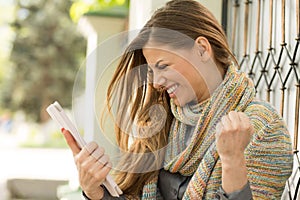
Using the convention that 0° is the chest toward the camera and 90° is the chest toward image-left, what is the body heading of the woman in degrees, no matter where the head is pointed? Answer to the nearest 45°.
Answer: approximately 45°
